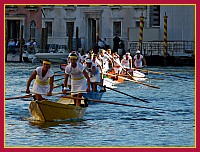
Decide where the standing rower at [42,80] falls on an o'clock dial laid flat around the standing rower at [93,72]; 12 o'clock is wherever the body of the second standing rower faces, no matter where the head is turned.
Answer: The standing rower at [42,80] is roughly at 11 o'clock from the standing rower at [93,72].

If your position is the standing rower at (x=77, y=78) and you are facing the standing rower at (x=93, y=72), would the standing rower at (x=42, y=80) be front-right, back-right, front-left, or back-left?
back-left

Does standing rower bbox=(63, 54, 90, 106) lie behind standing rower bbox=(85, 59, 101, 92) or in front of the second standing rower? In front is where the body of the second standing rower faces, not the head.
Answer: in front

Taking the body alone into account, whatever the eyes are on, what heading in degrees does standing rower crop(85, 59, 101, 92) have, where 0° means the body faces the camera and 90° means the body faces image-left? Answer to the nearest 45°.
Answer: approximately 45°

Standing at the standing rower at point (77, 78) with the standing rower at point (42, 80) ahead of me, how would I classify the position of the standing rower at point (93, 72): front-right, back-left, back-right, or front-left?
back-right

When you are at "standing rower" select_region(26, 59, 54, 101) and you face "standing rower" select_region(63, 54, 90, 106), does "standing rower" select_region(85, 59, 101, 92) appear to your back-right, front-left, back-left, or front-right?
front-left
